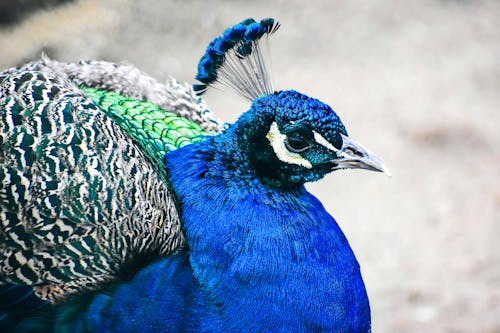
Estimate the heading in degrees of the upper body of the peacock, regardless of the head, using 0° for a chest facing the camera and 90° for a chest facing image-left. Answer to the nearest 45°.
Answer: approximately 270°
